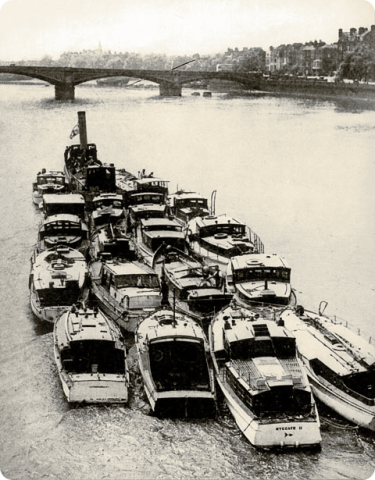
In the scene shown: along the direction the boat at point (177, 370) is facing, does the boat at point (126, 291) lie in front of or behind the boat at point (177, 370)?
in front

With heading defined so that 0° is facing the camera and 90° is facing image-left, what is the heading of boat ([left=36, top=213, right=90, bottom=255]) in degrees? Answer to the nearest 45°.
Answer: approximately 180°

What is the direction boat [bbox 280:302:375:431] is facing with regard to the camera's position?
facing away from the viewer and to the left of the viewer

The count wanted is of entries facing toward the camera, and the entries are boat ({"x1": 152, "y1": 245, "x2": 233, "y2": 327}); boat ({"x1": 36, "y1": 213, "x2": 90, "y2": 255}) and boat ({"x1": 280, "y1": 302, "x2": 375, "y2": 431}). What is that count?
0

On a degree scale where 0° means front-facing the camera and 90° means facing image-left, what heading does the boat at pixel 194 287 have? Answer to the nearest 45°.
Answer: approximately 135°

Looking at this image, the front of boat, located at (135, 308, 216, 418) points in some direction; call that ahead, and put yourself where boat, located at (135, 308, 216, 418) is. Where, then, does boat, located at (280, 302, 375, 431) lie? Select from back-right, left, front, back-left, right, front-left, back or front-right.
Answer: right

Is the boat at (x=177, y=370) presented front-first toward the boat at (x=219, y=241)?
yes

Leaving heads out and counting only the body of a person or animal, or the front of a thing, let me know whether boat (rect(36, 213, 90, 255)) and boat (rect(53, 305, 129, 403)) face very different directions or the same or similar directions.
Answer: same or similar directions

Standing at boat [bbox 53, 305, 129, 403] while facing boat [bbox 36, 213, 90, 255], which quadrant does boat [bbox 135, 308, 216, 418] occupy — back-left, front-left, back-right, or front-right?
back-right

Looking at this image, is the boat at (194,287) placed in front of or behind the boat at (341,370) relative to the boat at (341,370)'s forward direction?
in front

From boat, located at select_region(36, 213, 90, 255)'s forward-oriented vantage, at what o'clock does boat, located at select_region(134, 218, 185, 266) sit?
boat, located at select_region(134, 218, 185, 266) is roughly at 4 o'clock from boat, located at select_region(36, 213, 90, 255).

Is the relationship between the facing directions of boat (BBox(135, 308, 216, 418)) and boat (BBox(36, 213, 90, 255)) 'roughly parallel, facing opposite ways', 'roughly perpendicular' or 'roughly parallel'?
roughly parallel
